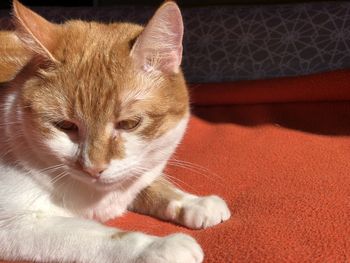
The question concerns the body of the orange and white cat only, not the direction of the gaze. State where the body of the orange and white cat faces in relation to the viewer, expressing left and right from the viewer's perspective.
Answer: facing the viewer and to the right of the viewer
